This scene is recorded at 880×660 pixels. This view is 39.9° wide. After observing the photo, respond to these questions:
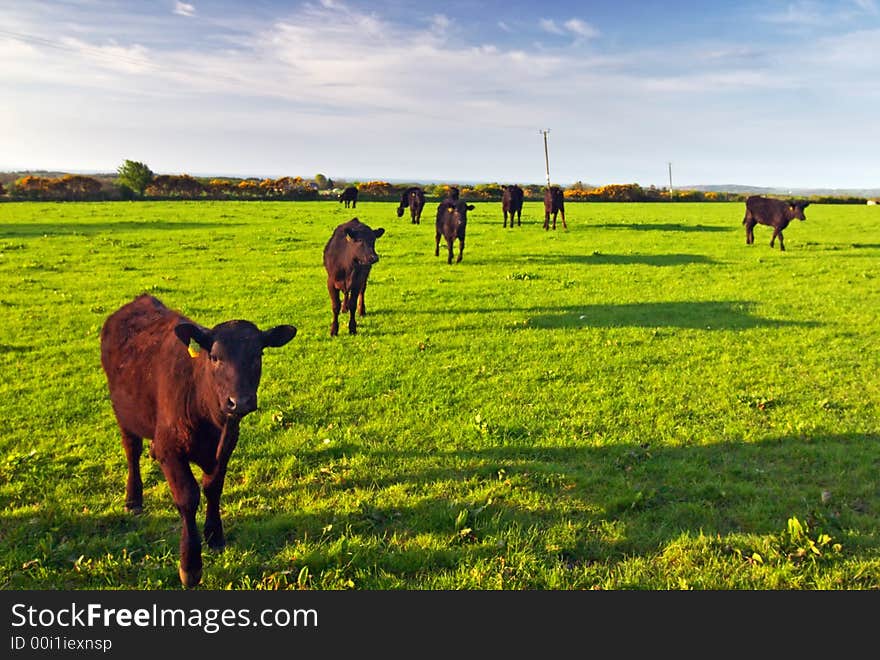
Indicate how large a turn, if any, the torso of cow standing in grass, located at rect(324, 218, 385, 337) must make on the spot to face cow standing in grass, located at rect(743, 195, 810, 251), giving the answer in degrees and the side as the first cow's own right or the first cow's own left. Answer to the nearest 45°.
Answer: approximately 135° to the first cow's own left

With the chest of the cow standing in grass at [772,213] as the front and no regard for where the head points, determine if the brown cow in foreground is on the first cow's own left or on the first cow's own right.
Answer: on the first cow's own right

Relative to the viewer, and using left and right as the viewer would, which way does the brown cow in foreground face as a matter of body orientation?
facing the viewer and to the right of the viewer

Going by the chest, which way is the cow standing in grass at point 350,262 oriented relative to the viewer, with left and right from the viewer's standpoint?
facing the viewer

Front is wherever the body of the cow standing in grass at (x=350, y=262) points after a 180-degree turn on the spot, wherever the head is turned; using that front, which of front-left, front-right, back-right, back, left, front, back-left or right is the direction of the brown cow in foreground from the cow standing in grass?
back
